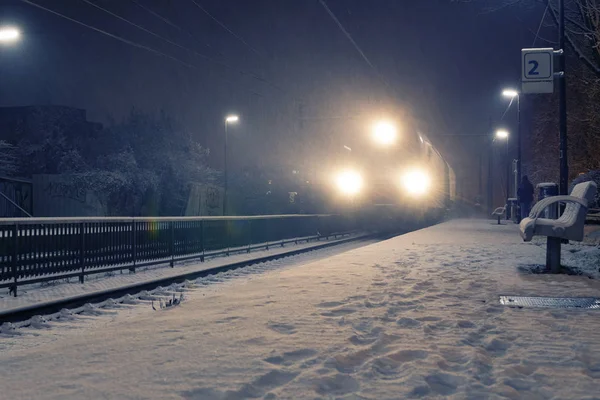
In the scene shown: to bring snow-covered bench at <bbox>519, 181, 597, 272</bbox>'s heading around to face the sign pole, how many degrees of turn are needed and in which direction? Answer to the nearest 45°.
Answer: approximately 90° to its right

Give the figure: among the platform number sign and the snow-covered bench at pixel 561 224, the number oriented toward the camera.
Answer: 1

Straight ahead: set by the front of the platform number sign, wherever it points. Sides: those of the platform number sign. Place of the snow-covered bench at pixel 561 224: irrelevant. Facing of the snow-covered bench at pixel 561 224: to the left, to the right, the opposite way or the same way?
to the right

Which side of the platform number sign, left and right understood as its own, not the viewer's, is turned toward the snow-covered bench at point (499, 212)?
back

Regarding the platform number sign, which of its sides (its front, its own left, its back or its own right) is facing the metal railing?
right

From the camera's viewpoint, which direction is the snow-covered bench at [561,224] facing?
to the viewer's left

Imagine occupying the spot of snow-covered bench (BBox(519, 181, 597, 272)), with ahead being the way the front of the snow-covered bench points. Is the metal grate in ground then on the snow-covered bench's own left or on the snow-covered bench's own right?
on the snow-covered bench's own left

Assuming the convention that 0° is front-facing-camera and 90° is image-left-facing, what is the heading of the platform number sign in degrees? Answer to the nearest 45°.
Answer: approximately 0°
